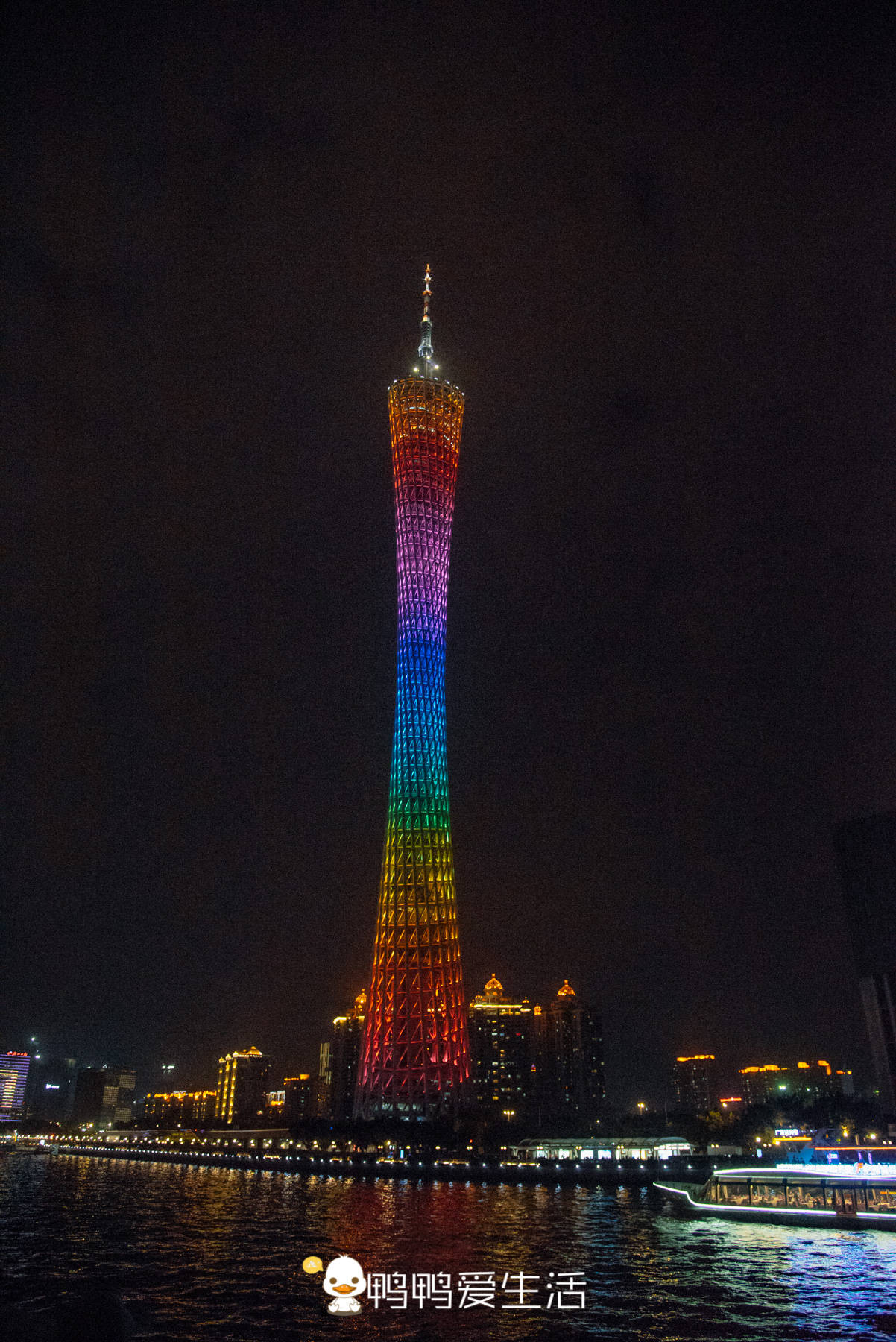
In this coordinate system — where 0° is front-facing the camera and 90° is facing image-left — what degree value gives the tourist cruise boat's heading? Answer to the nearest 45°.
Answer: approximately 90°
